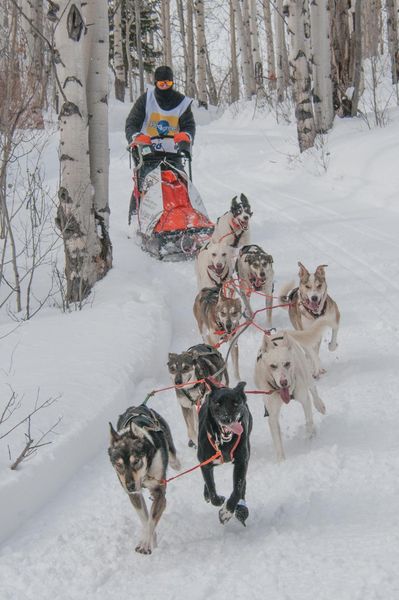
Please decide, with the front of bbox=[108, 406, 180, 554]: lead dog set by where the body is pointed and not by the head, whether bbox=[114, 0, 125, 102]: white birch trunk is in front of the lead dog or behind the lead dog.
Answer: behind

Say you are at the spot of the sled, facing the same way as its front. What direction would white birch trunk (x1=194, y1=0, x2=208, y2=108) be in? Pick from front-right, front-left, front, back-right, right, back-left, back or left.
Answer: back

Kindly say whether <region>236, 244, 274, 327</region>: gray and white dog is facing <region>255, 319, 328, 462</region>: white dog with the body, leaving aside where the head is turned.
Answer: yes

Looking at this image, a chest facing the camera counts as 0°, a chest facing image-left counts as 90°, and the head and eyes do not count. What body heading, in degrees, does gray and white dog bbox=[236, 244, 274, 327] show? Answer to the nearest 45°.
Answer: approximately 0°

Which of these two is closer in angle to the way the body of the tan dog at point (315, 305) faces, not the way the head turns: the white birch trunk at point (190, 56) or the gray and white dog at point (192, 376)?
the gray and white dog

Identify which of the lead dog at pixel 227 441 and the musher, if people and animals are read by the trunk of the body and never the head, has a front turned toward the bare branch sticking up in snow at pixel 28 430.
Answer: the musher

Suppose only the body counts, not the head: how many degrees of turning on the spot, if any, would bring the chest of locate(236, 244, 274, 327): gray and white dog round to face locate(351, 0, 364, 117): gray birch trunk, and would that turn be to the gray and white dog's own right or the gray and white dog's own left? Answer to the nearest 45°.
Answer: approximately 180°

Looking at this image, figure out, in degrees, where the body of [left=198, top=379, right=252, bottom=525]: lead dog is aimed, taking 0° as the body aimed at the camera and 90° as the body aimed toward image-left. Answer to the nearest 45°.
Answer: approximately 0°

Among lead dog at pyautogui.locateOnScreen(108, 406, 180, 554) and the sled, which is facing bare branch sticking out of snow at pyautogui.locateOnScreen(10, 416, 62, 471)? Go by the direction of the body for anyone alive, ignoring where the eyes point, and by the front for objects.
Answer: the sled
